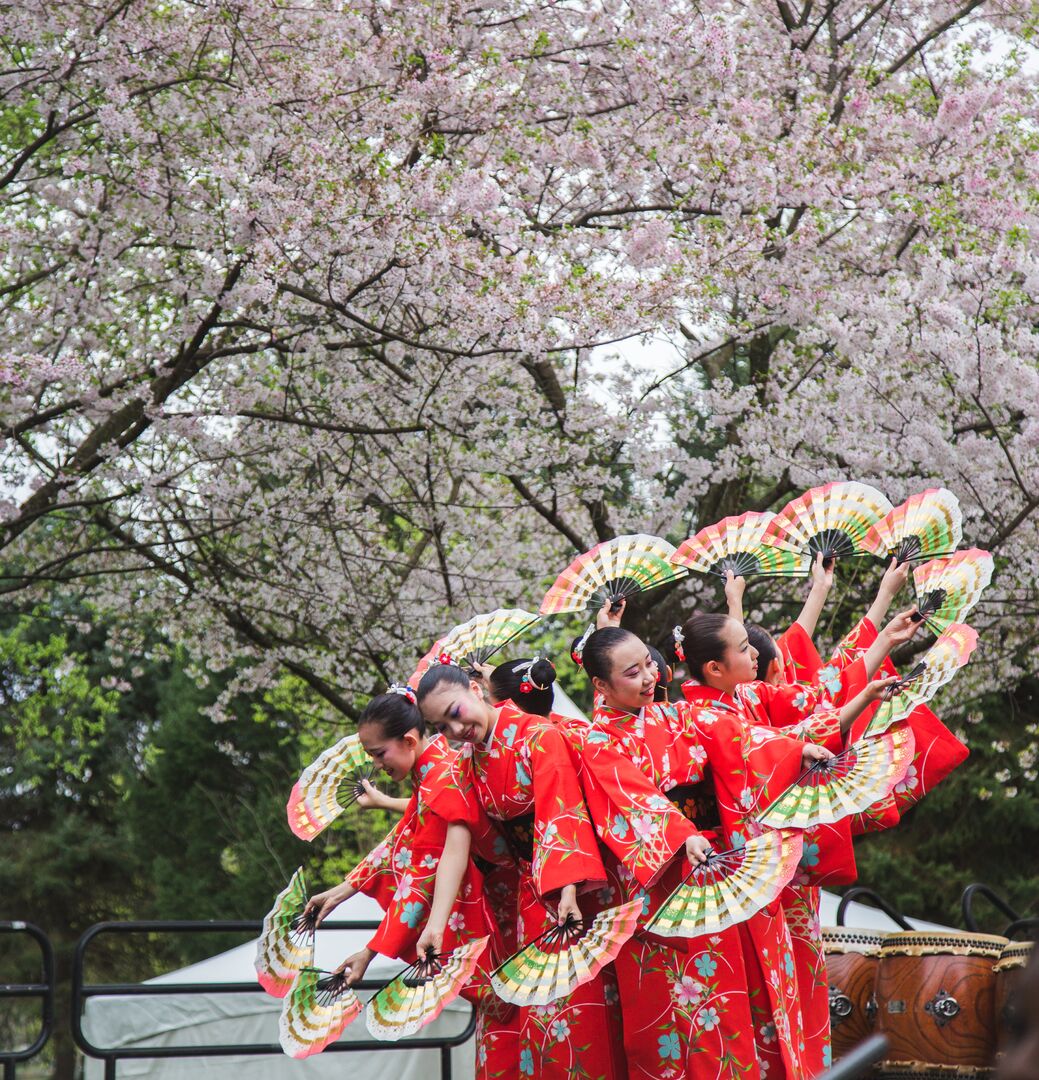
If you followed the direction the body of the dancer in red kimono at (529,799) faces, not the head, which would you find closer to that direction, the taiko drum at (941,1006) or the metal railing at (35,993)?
the metal railing

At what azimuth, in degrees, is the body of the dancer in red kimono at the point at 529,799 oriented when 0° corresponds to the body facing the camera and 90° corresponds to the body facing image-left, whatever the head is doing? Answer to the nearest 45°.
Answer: approximately 45°

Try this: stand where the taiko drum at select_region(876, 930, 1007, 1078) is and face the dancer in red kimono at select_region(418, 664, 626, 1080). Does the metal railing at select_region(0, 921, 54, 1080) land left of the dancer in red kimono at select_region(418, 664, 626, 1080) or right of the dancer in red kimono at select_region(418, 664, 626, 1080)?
right

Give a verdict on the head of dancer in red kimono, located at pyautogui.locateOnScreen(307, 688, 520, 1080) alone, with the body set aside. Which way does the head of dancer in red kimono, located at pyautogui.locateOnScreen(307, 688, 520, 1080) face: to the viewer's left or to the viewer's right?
to the viewer's left

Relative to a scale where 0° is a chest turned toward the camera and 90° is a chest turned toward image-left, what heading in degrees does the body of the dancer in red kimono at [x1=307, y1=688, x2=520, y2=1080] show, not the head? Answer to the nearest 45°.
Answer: approximately 90°

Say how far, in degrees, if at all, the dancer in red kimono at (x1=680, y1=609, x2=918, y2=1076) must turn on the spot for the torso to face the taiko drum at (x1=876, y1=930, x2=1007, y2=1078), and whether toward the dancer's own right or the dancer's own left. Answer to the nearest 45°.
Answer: approximately 90° to the dancer's own left

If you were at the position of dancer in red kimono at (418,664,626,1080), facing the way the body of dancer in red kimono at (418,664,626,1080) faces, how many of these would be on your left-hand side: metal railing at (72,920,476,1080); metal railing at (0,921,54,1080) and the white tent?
0

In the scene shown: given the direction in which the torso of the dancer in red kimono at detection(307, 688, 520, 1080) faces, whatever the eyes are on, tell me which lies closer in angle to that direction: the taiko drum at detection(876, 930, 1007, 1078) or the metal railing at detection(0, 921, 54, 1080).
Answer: the metal railing

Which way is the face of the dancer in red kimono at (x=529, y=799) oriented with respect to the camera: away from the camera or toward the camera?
toward the camera

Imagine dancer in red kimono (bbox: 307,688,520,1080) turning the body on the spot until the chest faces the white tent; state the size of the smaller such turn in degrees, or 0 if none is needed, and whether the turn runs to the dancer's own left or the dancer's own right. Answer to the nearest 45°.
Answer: approximately 90° to the dancer's own right
